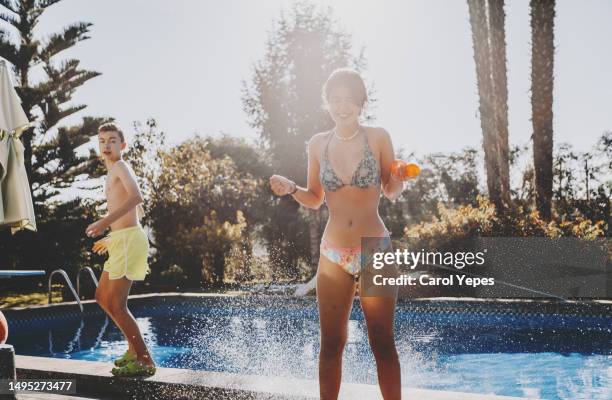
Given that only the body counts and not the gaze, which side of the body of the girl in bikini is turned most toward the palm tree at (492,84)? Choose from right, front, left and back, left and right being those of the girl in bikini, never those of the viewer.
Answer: back

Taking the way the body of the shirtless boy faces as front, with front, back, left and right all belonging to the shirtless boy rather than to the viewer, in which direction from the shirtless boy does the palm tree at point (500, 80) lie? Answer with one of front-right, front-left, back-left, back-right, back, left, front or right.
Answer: back-right

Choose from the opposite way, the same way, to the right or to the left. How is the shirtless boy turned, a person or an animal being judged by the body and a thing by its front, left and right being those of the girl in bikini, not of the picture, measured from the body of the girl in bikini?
to the right

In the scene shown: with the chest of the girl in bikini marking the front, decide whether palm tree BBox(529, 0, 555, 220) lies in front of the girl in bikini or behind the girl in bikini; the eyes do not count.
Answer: behind

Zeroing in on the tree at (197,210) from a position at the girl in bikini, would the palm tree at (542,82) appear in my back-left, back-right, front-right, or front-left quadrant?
front-right

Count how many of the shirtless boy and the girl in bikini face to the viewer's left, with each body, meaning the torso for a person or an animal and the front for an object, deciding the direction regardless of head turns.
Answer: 1

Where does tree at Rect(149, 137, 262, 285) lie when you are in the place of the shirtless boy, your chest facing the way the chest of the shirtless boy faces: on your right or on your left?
on your right

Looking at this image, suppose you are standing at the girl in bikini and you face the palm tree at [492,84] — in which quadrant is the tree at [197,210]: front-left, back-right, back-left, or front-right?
front-left

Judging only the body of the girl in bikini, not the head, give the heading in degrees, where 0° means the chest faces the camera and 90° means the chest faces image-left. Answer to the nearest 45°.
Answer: approximately 0°

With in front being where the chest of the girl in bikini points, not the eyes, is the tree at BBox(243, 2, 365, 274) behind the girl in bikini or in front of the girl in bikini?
behind

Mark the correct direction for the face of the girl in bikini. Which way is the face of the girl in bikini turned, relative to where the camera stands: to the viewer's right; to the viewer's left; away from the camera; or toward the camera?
toward the camera

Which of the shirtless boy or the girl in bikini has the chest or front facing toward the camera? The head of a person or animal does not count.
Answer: the girl in bikini
